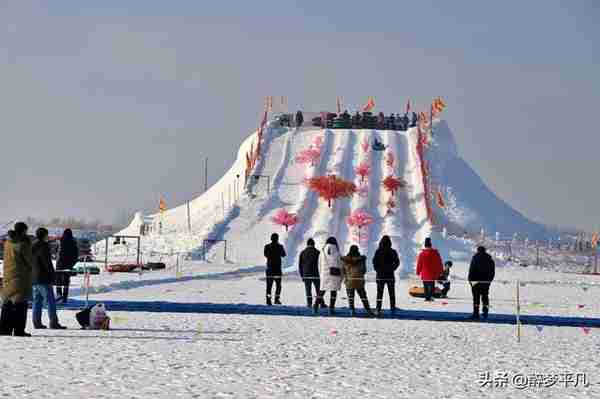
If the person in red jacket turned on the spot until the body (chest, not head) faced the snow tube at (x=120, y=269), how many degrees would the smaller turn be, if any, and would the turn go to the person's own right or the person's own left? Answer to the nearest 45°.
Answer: approximately 45° to the person's own left

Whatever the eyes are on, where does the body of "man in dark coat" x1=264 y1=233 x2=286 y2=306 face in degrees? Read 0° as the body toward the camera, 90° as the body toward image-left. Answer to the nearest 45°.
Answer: approximately 180°

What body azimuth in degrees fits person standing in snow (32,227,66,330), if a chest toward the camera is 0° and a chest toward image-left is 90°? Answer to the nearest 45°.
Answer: approximately 225°

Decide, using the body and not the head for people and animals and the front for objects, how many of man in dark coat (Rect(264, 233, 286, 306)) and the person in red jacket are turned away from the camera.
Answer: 2

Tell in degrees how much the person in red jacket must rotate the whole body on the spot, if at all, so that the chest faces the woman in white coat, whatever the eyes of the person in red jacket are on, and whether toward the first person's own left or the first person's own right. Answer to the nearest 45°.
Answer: approximately 135° to the first person's own left

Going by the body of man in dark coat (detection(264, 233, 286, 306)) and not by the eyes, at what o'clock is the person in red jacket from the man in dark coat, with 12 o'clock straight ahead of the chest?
The person in red jacket is roughly at 2 o'clock from the man in dark coat.

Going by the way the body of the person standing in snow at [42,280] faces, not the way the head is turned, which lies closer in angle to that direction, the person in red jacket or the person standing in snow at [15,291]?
the person in red jacket

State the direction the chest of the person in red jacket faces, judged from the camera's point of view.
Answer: away from the camera

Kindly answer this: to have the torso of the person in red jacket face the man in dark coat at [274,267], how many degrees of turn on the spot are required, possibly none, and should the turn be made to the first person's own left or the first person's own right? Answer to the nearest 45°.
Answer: approximately 135° to the first person's own left

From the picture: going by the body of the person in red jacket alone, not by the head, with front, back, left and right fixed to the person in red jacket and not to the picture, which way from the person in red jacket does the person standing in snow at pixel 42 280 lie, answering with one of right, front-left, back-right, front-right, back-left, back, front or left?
back-left

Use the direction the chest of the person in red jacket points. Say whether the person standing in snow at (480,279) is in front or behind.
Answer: behind

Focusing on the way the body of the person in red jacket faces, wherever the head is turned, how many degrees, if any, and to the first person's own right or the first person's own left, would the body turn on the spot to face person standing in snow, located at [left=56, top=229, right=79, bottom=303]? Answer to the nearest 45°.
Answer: approximately 135° to the first person's own left
